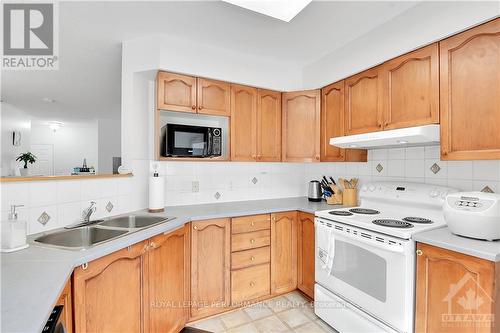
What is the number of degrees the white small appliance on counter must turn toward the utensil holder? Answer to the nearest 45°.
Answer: approximately 90° to its right

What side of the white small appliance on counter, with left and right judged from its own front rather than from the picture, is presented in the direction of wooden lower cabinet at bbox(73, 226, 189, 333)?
front

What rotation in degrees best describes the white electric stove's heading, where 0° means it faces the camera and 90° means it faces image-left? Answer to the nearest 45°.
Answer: approximately 45°

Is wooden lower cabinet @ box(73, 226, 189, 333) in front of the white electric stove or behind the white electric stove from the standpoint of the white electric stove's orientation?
in front

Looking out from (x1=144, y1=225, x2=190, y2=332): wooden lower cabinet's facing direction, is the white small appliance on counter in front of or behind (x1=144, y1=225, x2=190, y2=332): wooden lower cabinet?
in front

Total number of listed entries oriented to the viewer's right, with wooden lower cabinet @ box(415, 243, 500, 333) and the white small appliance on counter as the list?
0

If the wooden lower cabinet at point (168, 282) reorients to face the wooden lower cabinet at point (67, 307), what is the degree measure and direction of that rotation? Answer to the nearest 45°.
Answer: approximately 90° to its right

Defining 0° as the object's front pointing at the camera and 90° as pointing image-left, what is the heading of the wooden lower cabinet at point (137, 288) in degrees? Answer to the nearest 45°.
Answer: approximately 315°

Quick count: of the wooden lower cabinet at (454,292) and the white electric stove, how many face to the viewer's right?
0

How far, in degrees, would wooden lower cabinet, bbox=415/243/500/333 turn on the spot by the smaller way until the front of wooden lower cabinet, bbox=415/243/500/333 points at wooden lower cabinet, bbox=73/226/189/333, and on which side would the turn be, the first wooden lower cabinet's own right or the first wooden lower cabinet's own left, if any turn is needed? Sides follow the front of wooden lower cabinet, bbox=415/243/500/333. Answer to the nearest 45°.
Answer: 0° — it already faces it

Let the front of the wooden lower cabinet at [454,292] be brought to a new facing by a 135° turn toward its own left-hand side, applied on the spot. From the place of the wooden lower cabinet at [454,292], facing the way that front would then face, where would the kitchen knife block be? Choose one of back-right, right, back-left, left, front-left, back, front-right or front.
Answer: back-left
